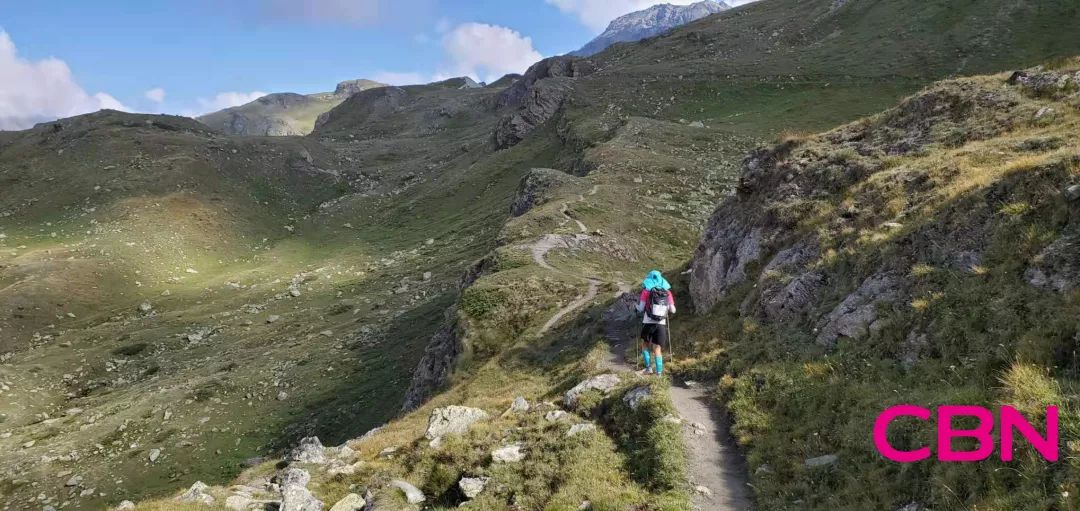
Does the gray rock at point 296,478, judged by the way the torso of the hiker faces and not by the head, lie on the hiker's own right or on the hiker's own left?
on the hiker's own left

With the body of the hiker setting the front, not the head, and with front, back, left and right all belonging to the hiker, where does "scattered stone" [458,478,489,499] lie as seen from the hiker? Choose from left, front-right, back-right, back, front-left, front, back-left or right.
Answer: back-left

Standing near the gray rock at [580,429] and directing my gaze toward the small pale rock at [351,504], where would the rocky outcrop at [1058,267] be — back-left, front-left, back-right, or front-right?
back-left

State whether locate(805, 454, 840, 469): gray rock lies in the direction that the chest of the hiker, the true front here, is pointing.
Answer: no

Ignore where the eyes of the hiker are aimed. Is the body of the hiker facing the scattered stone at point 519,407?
no

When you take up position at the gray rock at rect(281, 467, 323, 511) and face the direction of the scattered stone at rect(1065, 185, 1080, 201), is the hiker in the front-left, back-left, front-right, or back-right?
front-left

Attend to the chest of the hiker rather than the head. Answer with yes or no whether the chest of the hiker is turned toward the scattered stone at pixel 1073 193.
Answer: no

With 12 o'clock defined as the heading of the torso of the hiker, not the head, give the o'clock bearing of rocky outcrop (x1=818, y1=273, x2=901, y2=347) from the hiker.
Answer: The rocky outcrop is roughly at 4 o'clock from the hiker.

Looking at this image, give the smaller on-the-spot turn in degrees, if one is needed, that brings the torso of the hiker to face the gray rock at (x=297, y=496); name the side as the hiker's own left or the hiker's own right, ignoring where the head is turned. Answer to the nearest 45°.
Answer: approximately 135° to the hiker's own left

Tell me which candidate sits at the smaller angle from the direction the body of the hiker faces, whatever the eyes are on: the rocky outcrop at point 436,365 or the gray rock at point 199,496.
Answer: the rocky outcrop

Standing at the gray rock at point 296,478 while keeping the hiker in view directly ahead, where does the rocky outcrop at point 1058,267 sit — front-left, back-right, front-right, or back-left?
front-right

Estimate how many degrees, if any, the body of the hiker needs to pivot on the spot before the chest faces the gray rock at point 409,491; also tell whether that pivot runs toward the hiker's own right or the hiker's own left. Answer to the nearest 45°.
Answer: approximately 135° to the hiker's own left

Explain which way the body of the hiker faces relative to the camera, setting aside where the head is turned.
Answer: away from the camera

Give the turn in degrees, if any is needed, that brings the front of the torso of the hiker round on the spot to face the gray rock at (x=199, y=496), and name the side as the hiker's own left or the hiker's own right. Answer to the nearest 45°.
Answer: approximately 135° to the hiker's own left
